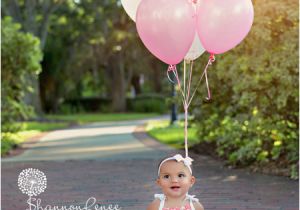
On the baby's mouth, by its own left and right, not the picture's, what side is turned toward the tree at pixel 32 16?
back

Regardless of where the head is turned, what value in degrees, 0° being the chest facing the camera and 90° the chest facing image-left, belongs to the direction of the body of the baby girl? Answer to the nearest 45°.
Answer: approximately 0°

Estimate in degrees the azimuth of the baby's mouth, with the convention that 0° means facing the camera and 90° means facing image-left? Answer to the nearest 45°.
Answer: approximately 0°
